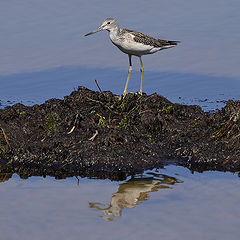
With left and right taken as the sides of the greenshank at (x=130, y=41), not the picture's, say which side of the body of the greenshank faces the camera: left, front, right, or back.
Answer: left
